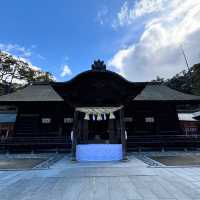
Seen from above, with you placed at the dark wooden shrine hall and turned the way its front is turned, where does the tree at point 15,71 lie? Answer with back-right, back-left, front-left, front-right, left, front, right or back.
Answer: back-right

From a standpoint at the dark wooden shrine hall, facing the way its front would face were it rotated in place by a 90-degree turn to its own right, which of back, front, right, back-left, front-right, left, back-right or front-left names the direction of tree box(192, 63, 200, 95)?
back-right

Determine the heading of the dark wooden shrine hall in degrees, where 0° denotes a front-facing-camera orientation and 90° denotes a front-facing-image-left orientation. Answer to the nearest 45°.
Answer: approximately 0°
